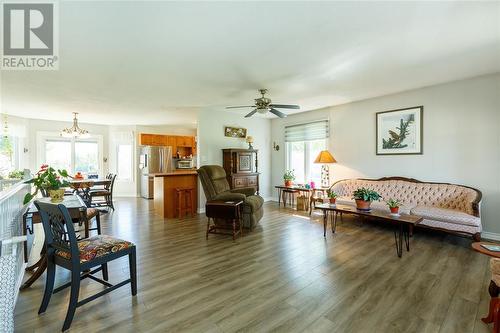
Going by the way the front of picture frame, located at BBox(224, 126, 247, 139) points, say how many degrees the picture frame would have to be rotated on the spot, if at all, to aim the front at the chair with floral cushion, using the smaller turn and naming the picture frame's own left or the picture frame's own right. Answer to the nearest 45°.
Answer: approximately 45° to the picture frame's own right

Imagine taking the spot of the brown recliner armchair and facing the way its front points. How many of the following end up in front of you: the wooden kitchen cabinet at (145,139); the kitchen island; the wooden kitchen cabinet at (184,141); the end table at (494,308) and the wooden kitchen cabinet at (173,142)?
1

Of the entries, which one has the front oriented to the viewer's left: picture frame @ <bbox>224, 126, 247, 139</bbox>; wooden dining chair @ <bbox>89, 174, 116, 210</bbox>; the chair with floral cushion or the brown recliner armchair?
the wooden dining chair

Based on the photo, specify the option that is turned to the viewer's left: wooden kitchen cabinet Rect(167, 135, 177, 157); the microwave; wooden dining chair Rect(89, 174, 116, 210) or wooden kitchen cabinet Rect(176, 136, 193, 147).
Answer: the wooden dining chair

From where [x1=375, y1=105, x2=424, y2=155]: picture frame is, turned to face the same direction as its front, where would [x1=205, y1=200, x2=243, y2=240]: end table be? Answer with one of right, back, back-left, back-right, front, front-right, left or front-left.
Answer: front

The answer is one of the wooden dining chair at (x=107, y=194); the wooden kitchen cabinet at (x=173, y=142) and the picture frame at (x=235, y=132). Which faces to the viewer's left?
the wooden dining chair

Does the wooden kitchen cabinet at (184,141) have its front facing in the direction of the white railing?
yes

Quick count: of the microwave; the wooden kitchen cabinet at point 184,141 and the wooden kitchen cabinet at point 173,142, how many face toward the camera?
3

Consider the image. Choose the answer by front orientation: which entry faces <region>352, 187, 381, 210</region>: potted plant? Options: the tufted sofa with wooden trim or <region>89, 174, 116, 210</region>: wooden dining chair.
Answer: the tufted sofa with wooden trim

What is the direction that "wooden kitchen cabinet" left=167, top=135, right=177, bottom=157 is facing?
toward the camera

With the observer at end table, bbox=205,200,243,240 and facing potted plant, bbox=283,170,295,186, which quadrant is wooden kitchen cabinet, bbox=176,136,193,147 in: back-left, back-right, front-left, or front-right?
front-left

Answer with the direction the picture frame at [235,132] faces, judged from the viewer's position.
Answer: facing the viewer and to the right of the viewer

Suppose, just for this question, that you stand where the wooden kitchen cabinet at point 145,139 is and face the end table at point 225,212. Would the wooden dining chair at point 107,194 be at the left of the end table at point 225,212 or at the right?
right

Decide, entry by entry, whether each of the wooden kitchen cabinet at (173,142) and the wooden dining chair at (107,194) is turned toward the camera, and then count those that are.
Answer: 1

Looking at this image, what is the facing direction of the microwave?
toward the camera

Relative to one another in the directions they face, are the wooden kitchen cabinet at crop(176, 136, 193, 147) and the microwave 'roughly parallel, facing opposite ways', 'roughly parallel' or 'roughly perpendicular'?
roughly parallel

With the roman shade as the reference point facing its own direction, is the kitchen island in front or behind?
in front

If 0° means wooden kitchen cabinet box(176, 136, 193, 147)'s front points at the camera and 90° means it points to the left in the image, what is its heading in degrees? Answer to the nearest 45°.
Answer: approximately 0°
